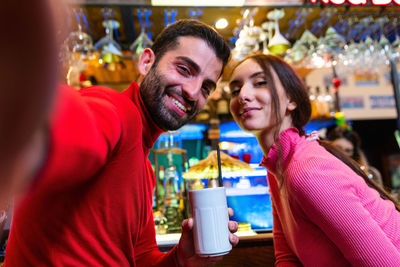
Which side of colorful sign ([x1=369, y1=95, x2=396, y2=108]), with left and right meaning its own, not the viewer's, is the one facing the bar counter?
front

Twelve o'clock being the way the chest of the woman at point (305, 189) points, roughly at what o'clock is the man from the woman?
The man is roughly at 12 o'clock from the woman.

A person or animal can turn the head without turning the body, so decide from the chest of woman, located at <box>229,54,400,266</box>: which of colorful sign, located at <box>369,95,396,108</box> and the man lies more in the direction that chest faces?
the man

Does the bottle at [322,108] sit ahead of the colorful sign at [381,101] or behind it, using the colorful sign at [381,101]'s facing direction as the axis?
ahead

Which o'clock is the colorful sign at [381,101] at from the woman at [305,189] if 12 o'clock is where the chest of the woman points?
The colorful sign is roughly at 5 o'clock from the woman.

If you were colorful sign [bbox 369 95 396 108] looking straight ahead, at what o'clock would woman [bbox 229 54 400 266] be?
The woman is roughly at 12 o'clock from the colorful sign.

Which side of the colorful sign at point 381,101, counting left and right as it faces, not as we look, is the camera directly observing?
front

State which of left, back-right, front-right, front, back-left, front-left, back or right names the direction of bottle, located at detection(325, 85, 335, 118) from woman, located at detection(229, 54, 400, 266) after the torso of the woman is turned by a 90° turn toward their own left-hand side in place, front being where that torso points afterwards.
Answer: back-left

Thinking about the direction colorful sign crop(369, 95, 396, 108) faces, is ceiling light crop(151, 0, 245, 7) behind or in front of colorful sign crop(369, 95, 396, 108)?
in front

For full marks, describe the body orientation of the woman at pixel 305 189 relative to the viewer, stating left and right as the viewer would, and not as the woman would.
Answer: facing the viewer and to the left of the viewer

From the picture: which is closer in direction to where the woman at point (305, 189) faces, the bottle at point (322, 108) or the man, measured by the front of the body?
the man

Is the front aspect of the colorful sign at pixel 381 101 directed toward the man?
yes

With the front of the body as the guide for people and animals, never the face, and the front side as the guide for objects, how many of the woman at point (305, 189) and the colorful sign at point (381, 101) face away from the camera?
0
